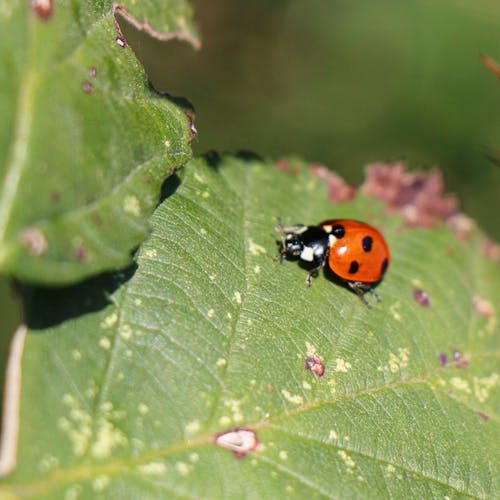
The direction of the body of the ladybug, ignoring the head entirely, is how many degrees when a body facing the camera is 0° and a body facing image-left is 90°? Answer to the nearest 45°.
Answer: approximately 90°
